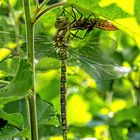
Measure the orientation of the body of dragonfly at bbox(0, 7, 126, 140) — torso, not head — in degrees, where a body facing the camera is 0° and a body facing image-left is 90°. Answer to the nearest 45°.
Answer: approximately 180°
